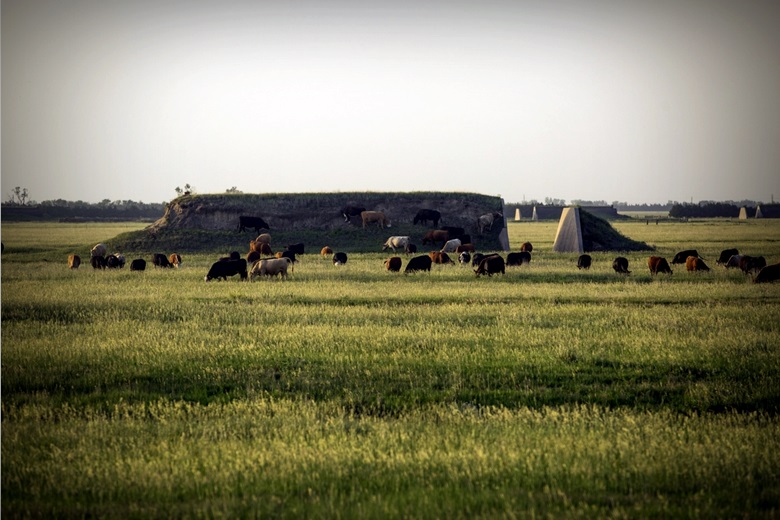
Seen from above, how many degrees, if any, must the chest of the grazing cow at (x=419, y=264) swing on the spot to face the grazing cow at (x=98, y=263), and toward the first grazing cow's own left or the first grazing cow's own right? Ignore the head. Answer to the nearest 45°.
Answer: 0° — it already faces it

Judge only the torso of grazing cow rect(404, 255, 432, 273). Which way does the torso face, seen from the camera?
to the viewer's left

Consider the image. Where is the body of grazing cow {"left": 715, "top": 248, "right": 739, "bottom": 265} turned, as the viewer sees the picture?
to the viewer's left

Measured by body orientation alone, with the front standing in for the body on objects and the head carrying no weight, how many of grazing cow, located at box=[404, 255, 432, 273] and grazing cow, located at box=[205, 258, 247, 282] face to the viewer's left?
2

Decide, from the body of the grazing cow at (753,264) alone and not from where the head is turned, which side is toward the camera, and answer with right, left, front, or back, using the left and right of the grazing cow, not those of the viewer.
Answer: left

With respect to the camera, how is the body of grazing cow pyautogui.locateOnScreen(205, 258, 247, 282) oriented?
to the viewer's left

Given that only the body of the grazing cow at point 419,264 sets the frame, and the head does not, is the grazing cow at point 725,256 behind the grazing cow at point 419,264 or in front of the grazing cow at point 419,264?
behind

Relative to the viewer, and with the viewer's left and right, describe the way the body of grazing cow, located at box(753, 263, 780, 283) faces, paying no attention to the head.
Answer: facing to the left of the viewer

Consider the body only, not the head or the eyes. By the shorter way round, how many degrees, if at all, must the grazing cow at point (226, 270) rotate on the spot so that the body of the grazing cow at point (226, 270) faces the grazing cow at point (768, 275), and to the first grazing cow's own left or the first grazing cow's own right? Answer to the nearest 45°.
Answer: approximately 135° to the first grazing cow's own left
